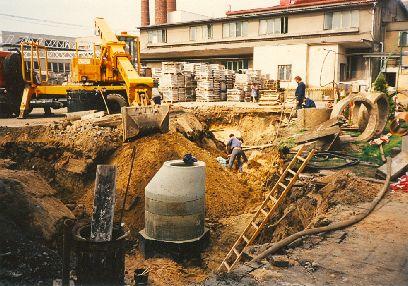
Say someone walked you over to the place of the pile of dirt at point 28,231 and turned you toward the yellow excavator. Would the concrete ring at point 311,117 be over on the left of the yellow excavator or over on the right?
right

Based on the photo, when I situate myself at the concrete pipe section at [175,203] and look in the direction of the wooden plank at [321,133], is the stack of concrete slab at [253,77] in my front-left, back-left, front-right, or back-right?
front-left

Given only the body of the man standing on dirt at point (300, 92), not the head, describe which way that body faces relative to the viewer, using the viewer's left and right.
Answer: facing to the left of the viewer

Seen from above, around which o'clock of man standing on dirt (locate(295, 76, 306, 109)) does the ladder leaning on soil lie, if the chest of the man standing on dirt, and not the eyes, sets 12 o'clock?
The ladder leaning on soil is roughly at 9 o'clock from the man standing on dirt.

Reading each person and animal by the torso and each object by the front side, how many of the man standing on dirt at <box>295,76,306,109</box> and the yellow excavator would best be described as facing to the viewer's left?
1

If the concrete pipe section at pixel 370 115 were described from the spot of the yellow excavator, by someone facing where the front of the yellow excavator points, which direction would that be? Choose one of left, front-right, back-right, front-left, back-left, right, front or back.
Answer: front

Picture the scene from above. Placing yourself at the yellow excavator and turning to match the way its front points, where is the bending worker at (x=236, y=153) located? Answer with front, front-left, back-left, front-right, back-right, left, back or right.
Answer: front

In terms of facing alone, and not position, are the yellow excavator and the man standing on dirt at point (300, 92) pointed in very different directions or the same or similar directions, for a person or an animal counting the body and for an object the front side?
very different directions
